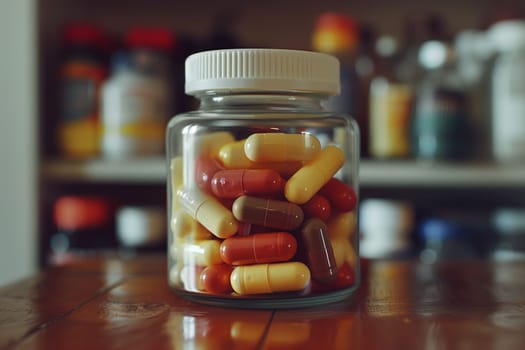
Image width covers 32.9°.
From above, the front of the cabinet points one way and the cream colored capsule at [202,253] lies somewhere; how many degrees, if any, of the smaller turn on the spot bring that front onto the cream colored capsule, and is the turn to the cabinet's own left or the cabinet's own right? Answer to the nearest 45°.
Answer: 0° — it already faces it

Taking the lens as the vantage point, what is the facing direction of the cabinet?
facing the viewer

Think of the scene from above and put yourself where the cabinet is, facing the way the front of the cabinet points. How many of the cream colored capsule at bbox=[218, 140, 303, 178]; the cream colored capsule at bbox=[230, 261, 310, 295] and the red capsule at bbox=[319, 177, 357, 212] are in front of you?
3

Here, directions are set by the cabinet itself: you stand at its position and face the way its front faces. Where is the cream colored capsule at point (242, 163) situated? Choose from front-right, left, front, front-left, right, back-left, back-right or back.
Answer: front

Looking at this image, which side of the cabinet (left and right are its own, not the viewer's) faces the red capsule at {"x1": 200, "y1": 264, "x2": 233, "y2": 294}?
front

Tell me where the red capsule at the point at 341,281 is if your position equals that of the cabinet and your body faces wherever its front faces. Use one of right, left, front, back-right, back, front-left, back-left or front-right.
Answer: front

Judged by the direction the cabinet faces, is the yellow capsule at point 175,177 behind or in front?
in front

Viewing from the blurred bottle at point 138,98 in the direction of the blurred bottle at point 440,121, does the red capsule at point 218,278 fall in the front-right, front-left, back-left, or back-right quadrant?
front-right

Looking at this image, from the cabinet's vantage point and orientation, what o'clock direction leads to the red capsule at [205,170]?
The red capsule is roughly at 12 o'clock from the cabinet.

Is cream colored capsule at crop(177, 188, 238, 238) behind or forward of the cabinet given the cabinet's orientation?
forward

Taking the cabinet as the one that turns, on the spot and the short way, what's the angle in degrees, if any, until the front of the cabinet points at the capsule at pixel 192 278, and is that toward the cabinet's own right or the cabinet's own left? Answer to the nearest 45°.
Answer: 0° — it already faces it

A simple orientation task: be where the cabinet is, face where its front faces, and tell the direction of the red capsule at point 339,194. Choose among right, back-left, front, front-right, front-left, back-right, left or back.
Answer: front

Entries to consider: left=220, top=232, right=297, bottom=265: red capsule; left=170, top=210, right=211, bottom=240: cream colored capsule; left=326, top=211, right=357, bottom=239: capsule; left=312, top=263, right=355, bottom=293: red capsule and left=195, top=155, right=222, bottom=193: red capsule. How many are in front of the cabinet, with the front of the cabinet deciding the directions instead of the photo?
5

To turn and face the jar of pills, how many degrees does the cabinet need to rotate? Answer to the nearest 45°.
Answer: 0° — it already faces it

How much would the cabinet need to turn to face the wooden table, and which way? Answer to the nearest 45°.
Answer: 0° — it already faces it

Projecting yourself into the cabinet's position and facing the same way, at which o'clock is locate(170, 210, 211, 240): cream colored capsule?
The cream colored capsule is roughly at 12 o'clock from the cabinet.

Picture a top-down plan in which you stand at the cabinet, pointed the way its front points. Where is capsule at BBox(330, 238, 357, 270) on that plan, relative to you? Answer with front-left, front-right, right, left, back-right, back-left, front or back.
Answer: front
